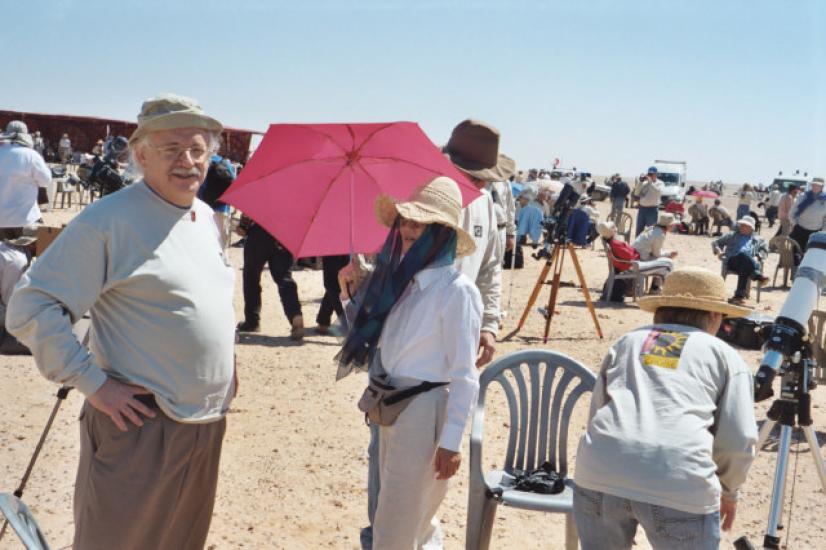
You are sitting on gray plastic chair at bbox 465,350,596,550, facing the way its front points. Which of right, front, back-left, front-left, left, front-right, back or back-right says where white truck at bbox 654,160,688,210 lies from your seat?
back

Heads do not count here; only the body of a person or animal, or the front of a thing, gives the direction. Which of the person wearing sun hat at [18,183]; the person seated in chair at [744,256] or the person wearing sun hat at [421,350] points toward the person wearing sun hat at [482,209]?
the person seated in chair

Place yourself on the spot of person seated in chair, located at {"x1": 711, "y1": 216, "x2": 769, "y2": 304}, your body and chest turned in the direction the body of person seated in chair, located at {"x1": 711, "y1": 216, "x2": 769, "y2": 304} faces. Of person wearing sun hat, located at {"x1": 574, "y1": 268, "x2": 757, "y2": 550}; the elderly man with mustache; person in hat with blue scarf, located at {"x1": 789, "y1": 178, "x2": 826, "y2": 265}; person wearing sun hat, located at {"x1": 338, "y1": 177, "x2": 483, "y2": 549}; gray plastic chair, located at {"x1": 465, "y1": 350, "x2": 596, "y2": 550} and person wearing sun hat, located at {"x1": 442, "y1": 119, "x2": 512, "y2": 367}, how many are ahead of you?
5

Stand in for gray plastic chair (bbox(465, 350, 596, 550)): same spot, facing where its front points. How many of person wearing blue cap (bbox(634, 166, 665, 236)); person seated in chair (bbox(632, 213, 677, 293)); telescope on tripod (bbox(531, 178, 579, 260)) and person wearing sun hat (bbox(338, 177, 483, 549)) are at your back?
3

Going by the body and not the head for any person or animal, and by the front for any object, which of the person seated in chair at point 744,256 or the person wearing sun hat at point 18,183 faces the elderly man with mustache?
the person seated in chair

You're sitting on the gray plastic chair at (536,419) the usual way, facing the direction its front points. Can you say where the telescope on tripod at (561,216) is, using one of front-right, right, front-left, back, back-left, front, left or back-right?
back

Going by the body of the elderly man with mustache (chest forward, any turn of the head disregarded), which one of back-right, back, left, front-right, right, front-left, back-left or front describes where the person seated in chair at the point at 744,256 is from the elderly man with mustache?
left

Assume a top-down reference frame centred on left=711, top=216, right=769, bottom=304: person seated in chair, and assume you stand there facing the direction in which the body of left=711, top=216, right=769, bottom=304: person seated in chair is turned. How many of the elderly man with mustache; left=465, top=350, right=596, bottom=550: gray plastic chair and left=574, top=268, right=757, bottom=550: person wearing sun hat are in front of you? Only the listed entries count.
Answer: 3

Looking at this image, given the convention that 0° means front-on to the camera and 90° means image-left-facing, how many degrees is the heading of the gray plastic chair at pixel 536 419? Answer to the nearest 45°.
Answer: approximately 0°

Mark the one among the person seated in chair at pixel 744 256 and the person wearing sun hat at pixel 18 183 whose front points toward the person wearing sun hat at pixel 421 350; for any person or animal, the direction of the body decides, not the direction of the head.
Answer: the person seated in chair

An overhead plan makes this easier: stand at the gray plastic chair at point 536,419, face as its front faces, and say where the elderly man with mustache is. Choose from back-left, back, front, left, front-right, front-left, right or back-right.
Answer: front-right

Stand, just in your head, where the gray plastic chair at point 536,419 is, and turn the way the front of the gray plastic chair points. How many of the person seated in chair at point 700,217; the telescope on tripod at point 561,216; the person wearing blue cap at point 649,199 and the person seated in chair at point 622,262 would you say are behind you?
4
